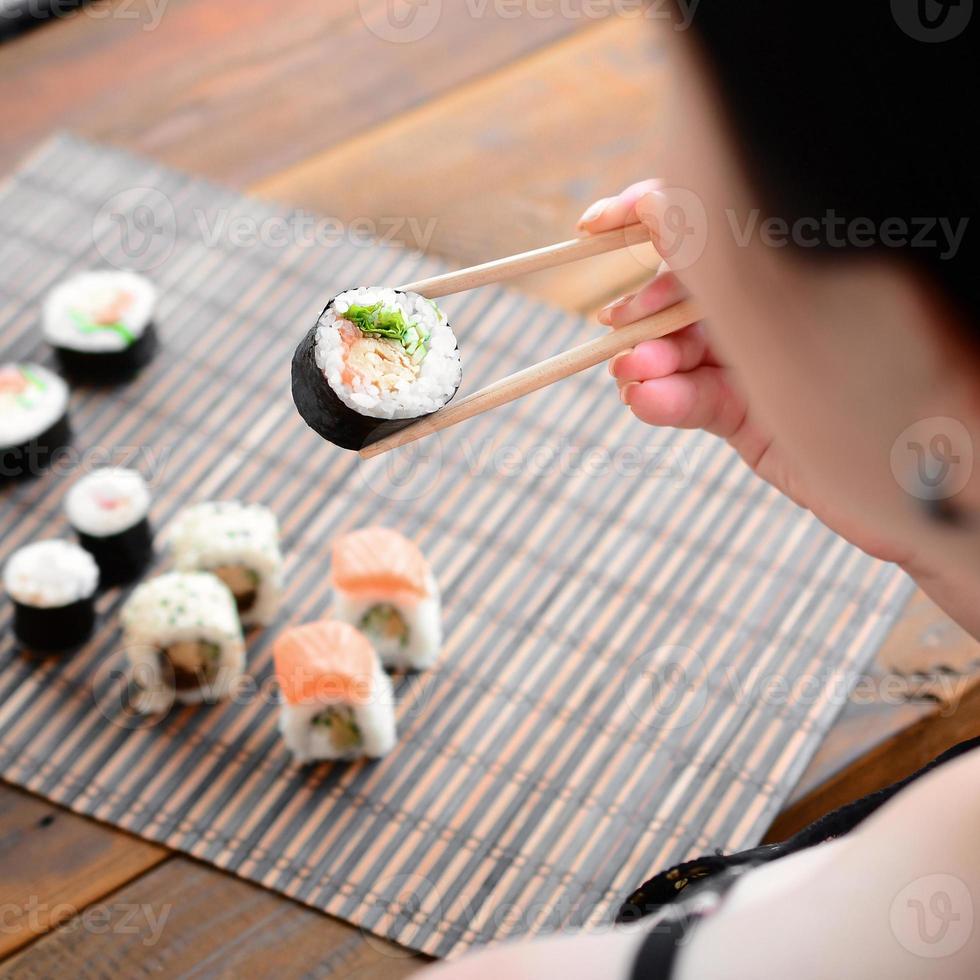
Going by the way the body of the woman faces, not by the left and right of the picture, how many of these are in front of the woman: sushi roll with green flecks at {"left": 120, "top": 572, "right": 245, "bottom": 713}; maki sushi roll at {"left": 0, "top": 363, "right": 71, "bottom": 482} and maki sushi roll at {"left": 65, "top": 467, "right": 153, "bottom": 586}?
3

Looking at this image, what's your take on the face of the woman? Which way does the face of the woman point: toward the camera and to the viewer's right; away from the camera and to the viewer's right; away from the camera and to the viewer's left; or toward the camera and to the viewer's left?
away from the camera and to the viewer's left

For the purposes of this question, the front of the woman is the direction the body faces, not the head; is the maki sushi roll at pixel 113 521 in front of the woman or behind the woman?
in front

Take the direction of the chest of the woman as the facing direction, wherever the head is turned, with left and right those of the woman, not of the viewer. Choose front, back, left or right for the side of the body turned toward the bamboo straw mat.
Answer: front

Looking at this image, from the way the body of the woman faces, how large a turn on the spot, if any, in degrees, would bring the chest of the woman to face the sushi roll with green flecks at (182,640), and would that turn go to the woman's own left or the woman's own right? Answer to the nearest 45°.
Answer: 0° — they already face it

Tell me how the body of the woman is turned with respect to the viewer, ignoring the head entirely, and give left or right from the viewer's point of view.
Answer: facing away from the viewer and to the left of the viewer

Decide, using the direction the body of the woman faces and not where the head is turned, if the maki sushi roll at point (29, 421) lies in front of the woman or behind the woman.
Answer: in front
